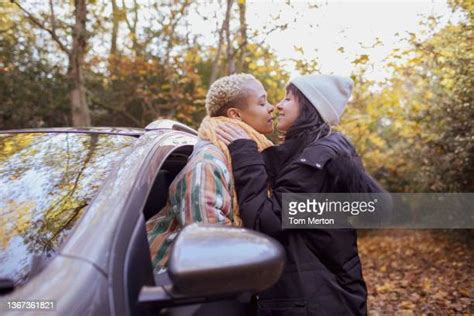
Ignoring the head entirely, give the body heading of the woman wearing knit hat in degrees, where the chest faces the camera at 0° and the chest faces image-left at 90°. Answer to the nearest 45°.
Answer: approximately 90°

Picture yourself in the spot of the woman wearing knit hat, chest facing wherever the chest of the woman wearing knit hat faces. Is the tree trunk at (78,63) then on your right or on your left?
on your right

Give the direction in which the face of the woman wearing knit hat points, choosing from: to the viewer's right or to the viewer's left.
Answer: to the viewer's left
